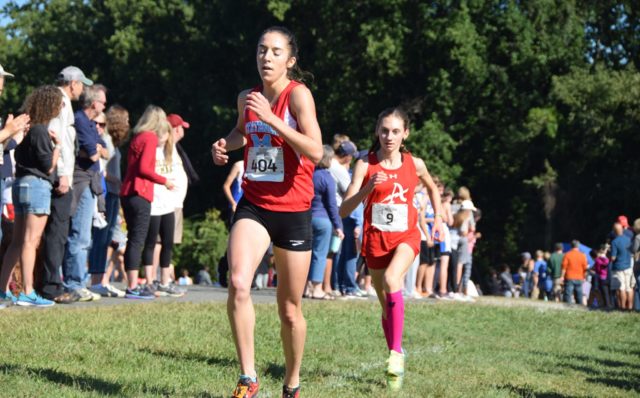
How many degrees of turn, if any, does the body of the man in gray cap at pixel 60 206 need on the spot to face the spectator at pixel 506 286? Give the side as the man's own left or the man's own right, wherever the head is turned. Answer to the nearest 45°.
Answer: approximately 45° to the man's own left

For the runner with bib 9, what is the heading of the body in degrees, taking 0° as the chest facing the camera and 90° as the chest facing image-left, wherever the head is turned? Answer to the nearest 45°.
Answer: approximately 0°

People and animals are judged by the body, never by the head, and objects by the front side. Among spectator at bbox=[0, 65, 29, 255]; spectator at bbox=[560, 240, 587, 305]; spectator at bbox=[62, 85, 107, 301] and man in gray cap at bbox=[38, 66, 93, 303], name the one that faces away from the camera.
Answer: spectator at bbox=[560, 240, 587, 305]

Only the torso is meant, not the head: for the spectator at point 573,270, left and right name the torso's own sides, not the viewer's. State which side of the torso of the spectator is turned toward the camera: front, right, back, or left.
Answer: back

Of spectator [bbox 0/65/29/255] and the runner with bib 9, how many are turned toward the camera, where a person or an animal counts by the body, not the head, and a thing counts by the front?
1

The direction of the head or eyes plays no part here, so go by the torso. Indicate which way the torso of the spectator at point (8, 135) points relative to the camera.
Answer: to the viewer's right

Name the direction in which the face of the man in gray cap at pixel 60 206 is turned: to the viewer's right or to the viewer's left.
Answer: to the viewer's right

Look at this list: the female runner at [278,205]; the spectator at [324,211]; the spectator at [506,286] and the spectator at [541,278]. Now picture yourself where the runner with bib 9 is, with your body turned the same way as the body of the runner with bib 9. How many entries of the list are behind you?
3

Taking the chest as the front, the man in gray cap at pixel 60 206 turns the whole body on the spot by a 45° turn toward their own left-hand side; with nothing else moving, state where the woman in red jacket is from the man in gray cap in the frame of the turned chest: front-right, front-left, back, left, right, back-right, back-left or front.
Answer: front

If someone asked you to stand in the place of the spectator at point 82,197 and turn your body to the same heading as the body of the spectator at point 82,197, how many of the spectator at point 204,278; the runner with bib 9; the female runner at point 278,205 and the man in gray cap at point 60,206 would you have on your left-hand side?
1

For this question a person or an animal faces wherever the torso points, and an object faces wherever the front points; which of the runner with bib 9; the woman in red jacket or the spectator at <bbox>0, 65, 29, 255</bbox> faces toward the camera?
the runner with bib 9

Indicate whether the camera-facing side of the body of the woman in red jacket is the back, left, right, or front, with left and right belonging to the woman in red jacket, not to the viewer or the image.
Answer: right

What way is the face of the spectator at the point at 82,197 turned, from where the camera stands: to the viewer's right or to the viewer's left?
to the viewer's right
